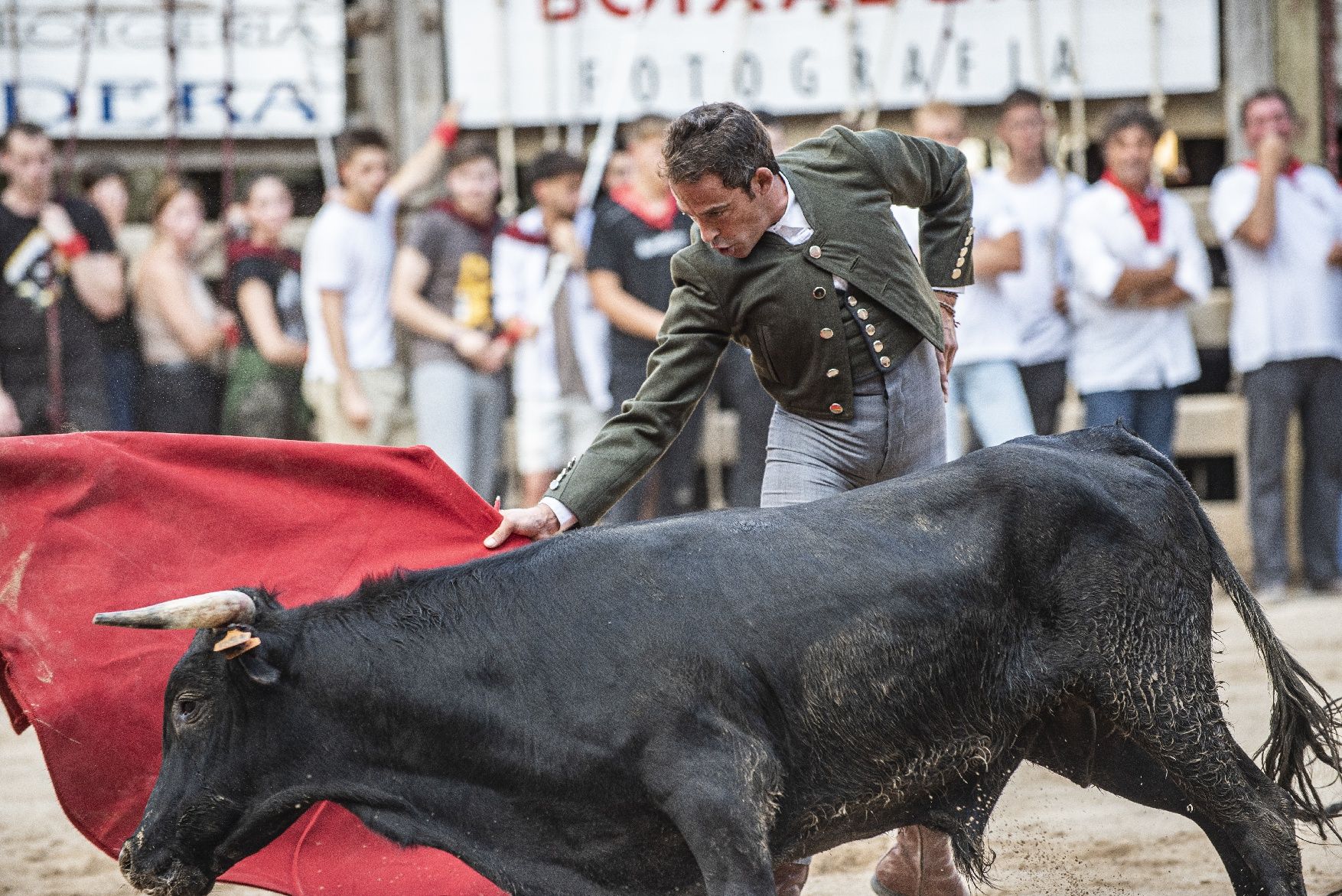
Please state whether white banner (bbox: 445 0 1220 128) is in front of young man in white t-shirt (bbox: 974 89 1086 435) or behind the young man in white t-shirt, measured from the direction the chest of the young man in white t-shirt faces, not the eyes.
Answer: behind

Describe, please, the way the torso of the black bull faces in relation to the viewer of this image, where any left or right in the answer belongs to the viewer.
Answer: facing to the left of the viewer

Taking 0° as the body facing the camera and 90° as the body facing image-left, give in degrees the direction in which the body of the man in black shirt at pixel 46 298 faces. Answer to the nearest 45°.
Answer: approximately 0°

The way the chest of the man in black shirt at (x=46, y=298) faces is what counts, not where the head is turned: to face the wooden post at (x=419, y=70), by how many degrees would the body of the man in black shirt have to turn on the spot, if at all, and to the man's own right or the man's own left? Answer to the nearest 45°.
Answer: approximately 135° to the man's own left

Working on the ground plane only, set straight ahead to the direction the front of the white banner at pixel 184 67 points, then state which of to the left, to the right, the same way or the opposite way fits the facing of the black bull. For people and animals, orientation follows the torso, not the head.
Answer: to the right

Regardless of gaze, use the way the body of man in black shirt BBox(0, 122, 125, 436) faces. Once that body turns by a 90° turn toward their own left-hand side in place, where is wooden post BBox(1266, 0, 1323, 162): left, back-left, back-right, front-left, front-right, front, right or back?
front
